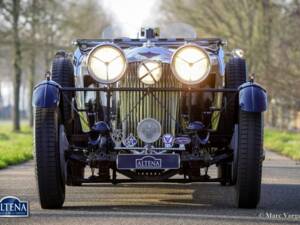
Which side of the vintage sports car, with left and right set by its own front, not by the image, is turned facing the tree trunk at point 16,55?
back

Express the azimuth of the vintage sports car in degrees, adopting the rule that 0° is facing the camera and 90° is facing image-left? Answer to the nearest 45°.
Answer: approximately 0°
